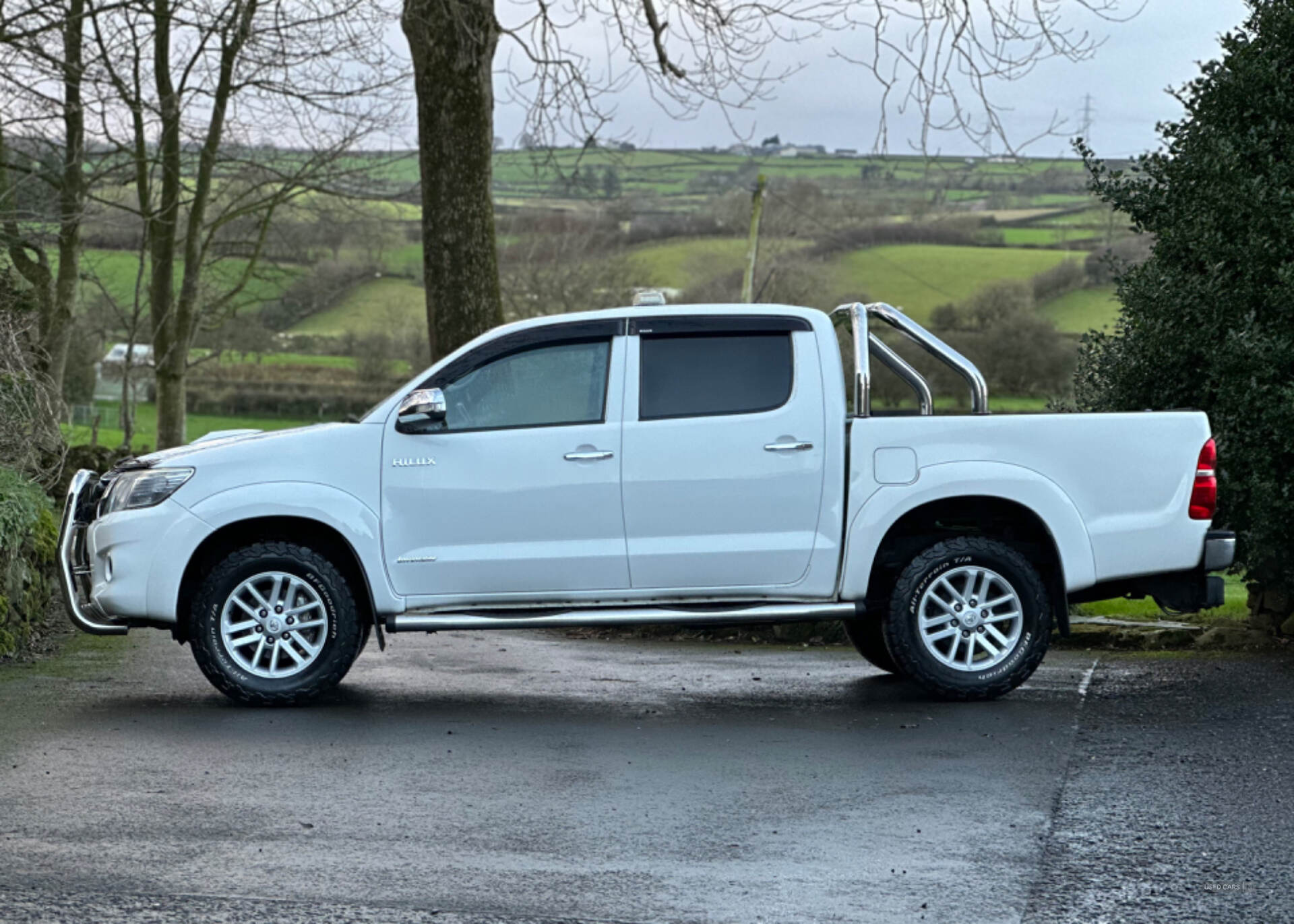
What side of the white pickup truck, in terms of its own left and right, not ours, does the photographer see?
left

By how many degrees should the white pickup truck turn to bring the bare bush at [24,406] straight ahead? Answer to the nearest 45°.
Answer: approximately 45° to its right

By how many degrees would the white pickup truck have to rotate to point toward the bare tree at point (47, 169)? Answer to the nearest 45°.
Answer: approximately 45° to its right
